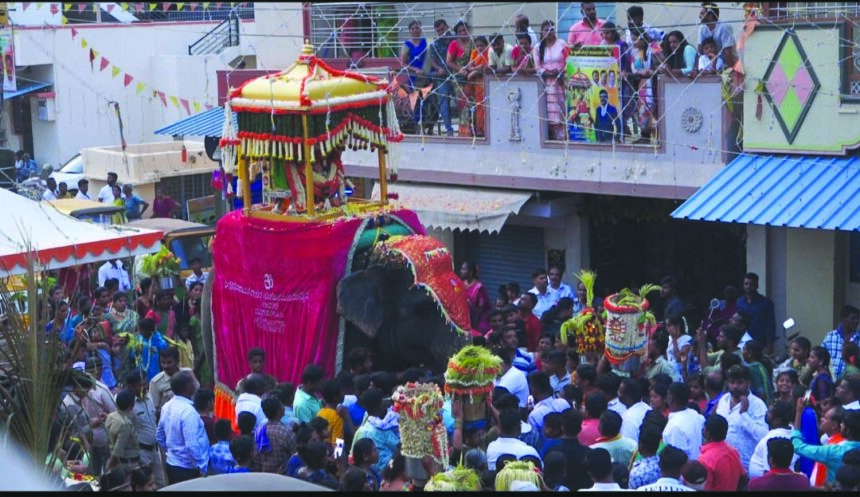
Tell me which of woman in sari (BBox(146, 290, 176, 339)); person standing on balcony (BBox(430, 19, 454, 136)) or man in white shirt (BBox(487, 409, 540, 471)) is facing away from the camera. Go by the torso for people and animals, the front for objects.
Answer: the man in white shirt

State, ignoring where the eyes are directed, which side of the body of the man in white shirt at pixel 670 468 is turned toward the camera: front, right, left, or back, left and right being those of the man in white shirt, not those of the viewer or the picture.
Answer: back

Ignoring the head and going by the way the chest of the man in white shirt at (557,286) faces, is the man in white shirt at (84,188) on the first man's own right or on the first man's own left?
on the first man's own right

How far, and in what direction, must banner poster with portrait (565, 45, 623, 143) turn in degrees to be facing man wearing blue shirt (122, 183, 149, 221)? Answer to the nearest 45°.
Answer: approximately 135° to its right

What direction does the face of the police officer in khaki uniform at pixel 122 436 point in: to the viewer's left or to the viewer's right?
to the viewer's right

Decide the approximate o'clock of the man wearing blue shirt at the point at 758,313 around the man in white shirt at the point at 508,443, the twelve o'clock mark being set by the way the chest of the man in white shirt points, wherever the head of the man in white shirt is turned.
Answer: The man wearing blue shirt is roughly at 1 o'clock from the man in white shirt.

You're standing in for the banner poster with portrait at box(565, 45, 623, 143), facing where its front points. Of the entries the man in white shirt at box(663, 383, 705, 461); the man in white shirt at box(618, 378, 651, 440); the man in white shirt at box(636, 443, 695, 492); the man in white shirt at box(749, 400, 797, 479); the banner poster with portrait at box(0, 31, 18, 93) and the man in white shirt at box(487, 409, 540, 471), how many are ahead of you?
5

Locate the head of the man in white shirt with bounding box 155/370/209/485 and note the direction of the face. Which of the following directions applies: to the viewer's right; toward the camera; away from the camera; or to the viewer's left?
away from the camera

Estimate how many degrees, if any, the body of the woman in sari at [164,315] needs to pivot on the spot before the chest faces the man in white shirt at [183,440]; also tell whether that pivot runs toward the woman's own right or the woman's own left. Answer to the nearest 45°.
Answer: approximately 45° to the woman's own right

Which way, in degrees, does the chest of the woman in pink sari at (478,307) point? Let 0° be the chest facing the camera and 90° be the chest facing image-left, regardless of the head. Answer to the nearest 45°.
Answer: approximately 45°
